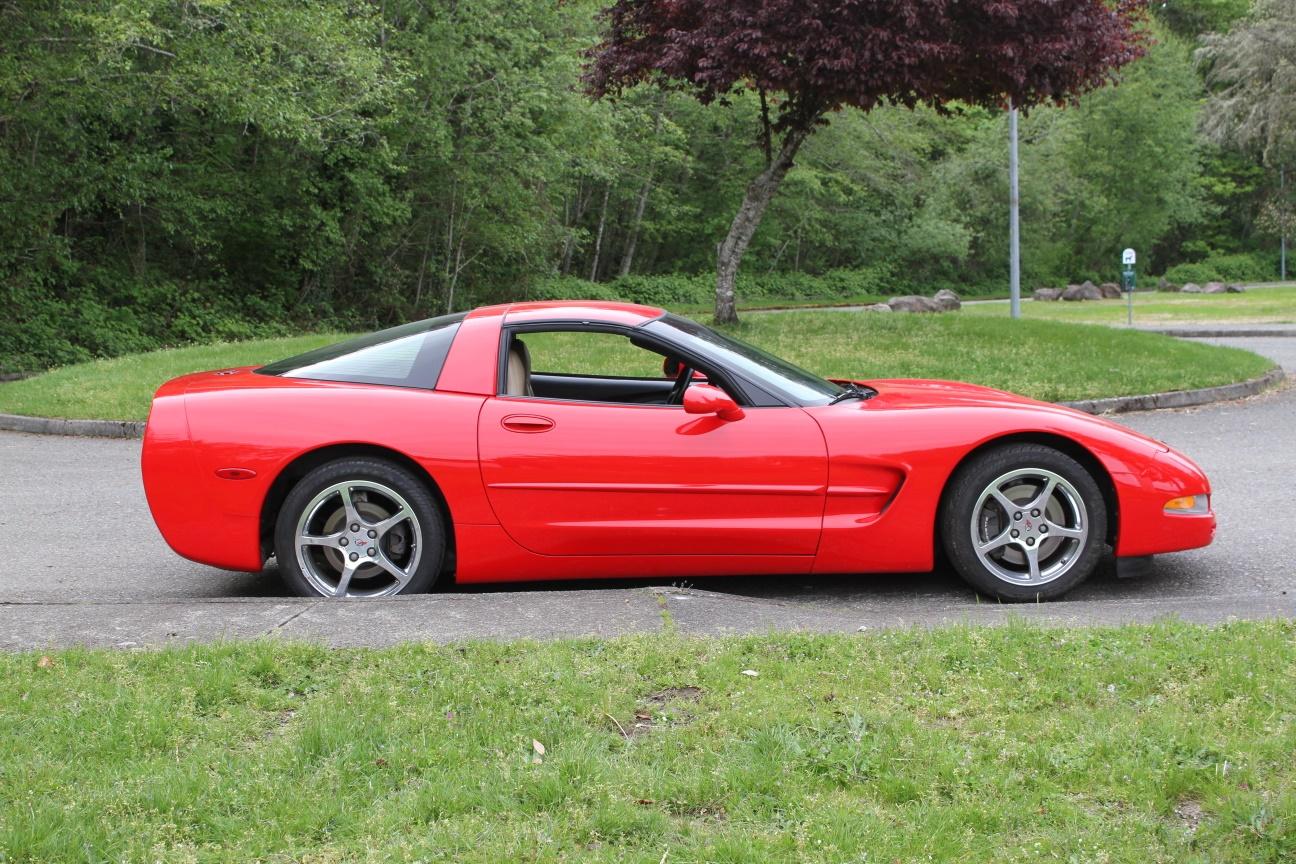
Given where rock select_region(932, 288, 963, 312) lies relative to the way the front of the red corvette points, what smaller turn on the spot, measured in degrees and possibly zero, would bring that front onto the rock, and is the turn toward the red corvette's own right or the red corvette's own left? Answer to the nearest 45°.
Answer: approximately 90° to the red corvette's own left

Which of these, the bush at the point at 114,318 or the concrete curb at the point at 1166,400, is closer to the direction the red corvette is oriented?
the concrete curb

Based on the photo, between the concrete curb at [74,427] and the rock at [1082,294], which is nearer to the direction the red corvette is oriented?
the rock

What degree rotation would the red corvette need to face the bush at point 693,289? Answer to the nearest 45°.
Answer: approximately 90° to its left

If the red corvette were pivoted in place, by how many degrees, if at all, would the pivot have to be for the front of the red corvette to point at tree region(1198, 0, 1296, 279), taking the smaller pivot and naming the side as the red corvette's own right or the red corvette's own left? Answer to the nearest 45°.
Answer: approximately 45° to the red corvette's own left

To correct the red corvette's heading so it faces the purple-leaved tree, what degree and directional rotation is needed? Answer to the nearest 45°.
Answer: approximately 90° to its left

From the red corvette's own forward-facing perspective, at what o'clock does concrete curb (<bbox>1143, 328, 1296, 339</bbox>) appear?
The concrete curb is roughly at 10 o'clock from the red corvette.

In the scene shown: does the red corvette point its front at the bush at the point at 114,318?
no

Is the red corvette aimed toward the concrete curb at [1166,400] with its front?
no

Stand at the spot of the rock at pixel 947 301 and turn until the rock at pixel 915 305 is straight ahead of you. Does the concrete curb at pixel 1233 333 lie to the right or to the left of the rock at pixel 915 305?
left

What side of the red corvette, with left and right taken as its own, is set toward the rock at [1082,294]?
left

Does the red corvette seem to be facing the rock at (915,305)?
no

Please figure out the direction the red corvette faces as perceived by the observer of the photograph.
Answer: facing to the right of the viewer
